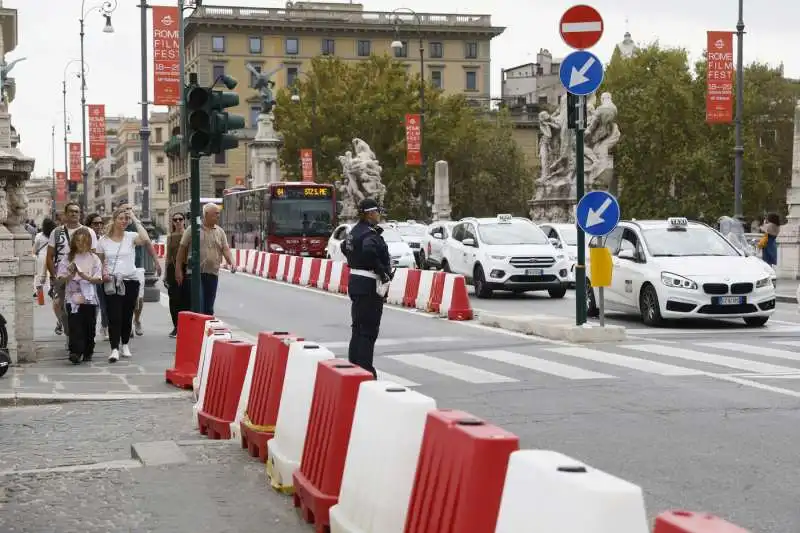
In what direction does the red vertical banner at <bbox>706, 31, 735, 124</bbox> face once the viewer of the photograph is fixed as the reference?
facing the viewer

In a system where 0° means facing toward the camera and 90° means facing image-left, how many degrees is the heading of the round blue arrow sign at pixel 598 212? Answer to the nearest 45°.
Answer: approximately 0°

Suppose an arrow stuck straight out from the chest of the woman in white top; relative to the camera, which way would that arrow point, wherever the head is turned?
toward the camera

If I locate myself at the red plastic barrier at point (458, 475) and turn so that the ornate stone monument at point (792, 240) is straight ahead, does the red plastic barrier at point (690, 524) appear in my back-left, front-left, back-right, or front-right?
back-right

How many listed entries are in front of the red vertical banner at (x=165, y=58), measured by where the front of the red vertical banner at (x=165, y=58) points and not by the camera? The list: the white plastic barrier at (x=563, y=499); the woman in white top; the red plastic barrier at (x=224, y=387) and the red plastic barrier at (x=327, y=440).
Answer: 4

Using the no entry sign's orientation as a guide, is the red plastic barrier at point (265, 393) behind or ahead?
ahead

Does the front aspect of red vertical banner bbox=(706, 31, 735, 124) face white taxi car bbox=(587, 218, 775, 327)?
yes

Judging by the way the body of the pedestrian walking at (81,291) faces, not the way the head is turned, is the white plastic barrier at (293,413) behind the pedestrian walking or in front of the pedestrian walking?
in front

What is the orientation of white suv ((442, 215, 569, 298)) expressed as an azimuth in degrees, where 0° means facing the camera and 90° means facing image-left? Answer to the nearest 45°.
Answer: approximately 315°

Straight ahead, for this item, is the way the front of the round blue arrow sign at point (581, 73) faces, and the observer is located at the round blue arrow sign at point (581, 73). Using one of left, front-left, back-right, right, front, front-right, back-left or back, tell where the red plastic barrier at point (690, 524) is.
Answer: front

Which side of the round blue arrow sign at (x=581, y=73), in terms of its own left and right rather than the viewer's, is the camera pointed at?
front
